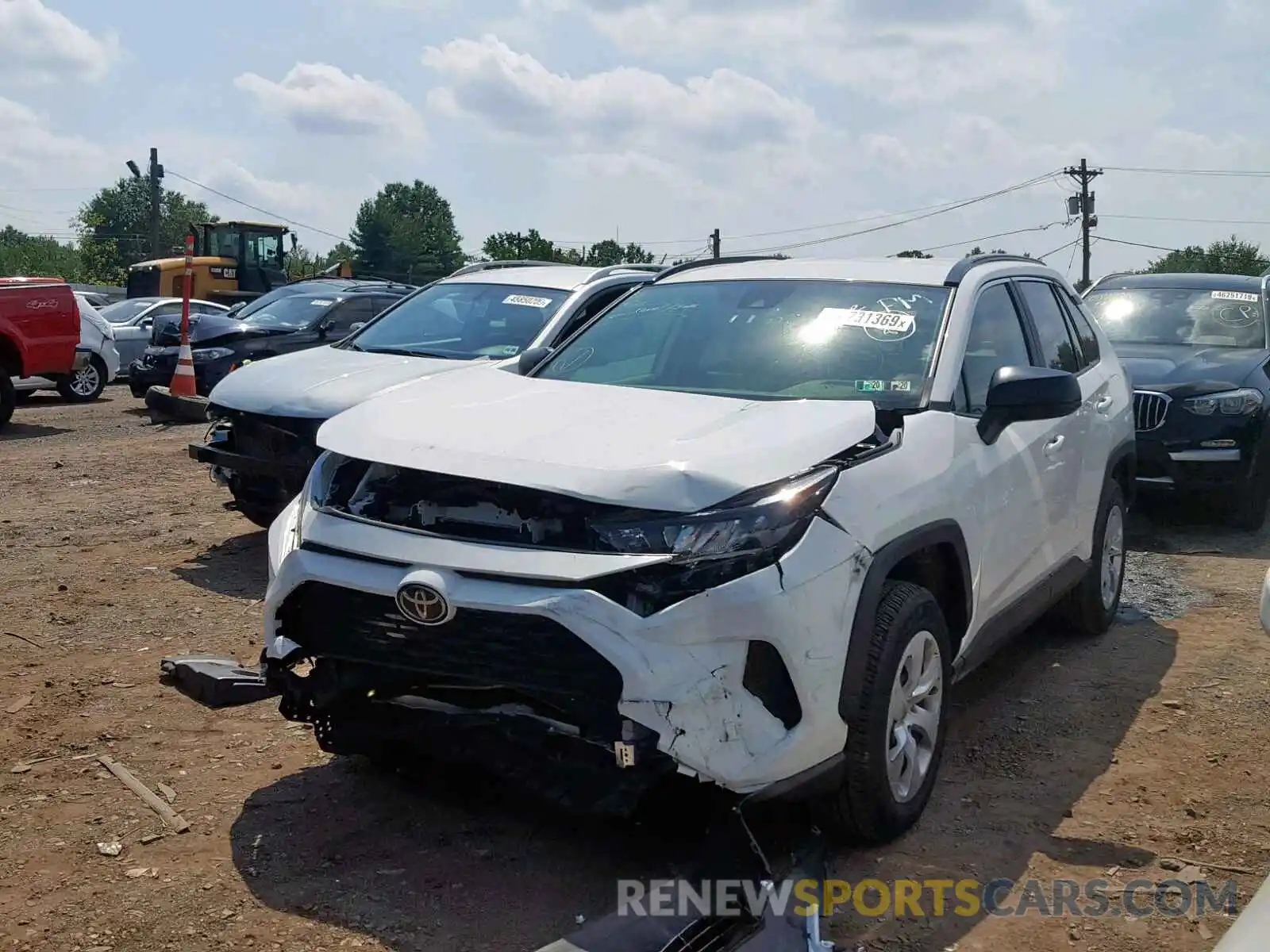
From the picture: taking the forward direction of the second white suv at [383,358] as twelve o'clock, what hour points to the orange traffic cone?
The orange traffic cone is roughly at 4 o'clock from the second white suv.

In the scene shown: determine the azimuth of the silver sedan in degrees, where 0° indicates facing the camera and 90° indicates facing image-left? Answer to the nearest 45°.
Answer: approximately 45°

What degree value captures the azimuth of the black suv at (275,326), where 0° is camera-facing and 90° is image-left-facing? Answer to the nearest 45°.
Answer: approximately 45°

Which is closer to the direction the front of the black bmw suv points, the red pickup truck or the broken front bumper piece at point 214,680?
the broken front bumper piece

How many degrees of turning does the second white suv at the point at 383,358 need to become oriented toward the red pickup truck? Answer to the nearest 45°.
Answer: approximately 90° to its right

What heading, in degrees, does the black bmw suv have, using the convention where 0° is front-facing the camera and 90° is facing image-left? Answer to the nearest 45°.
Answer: approximately 45°

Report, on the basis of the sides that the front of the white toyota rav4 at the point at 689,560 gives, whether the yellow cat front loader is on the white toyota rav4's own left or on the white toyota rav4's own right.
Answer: on the white toyota rav4's own right

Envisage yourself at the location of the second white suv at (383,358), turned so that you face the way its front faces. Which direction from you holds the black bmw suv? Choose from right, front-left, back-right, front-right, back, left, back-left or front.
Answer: back-left

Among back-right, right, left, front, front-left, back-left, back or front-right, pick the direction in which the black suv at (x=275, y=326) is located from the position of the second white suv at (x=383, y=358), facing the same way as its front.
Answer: back-right
